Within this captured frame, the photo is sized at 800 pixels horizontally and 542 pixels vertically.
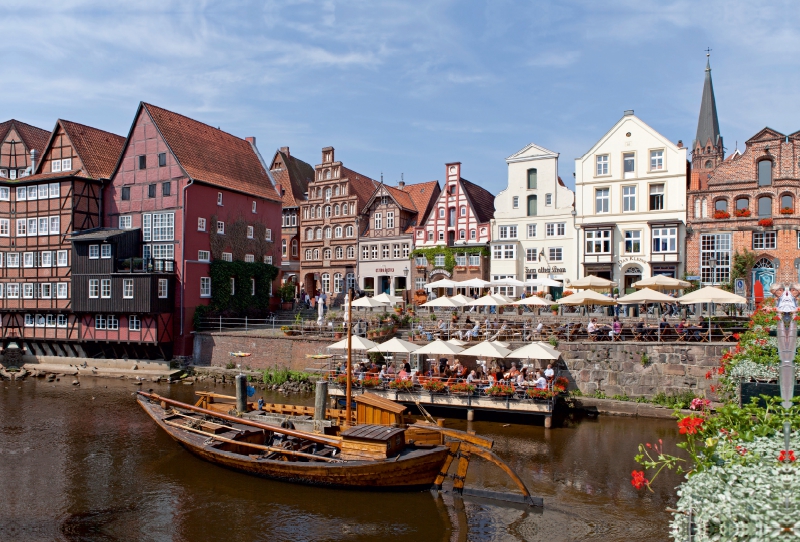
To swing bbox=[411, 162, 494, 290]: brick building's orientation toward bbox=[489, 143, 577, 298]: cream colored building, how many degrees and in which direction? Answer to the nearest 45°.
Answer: approximately 45° to its left

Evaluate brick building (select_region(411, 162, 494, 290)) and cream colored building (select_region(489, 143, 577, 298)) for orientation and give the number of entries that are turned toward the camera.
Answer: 2

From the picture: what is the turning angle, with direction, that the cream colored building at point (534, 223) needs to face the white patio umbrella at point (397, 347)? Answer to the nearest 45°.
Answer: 0° — it already faces it

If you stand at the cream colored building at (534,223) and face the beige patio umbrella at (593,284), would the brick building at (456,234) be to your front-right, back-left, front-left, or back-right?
back-right

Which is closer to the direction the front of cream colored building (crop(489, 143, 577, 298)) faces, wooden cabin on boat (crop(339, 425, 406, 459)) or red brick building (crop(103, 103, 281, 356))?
the wooden cabin on boat

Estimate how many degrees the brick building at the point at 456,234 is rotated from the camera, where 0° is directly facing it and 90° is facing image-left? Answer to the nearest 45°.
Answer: approximately 0°

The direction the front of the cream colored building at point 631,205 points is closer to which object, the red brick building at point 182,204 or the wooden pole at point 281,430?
the wooden pole

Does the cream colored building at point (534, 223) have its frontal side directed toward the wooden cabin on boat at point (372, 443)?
yes
